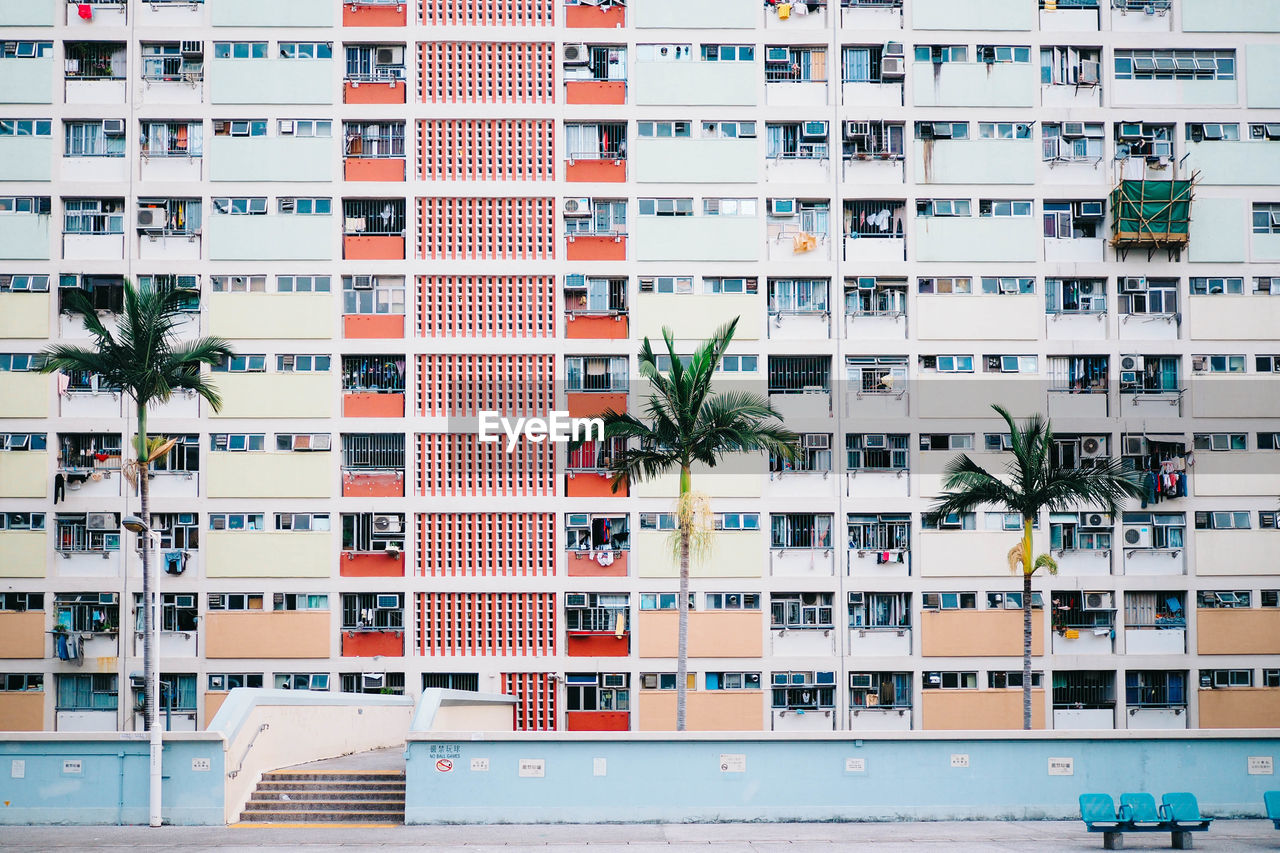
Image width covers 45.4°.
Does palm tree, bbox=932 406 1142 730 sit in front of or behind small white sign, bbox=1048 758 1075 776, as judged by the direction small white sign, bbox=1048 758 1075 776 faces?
behind

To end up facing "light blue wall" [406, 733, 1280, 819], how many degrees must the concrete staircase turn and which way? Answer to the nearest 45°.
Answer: approximately 45° to its left

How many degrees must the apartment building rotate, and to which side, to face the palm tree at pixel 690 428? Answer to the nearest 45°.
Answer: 0° — it already faces it

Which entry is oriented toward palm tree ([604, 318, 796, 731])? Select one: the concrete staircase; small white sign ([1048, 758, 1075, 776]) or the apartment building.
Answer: the apartment building

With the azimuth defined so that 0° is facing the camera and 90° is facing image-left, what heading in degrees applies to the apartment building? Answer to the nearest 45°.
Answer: approximately 0°

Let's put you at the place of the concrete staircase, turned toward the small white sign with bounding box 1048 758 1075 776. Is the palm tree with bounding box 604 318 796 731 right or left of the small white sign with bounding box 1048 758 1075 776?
left

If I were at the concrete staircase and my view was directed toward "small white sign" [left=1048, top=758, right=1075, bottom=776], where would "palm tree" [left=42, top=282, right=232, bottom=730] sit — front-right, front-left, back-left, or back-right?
back-left
